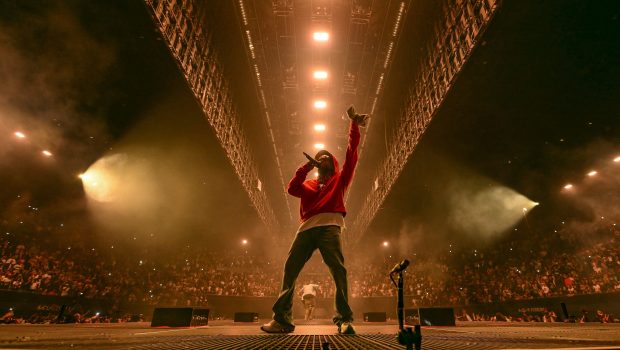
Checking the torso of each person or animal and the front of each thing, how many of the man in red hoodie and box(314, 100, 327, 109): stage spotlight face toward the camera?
2

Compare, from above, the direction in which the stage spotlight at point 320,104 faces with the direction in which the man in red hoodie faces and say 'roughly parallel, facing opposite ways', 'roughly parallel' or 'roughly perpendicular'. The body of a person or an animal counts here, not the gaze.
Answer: roughly parallel

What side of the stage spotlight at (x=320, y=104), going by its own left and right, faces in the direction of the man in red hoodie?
front

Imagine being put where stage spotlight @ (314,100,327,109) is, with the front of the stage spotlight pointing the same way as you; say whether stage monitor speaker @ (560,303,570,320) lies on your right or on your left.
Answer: on your left

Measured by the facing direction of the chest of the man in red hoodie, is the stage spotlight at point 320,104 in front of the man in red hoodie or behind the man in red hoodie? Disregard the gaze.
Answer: behind

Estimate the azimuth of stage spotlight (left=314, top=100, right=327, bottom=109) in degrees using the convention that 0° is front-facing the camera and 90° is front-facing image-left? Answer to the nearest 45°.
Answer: approximately 0°

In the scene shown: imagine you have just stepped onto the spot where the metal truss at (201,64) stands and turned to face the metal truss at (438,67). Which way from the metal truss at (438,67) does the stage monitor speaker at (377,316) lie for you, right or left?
left

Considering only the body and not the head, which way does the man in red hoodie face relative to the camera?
toward the camera
